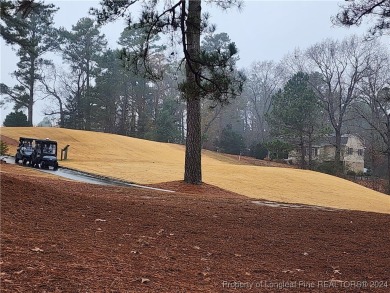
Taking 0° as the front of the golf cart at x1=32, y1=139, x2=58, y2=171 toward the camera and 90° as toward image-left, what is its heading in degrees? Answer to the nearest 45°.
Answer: approximately 315°

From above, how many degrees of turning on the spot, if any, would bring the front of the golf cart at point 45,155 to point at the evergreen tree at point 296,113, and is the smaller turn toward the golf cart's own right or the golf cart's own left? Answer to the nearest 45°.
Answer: approximately 90° to the golf cart's own left

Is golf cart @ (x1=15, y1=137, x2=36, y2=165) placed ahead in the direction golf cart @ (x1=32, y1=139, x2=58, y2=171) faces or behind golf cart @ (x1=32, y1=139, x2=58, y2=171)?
behind
